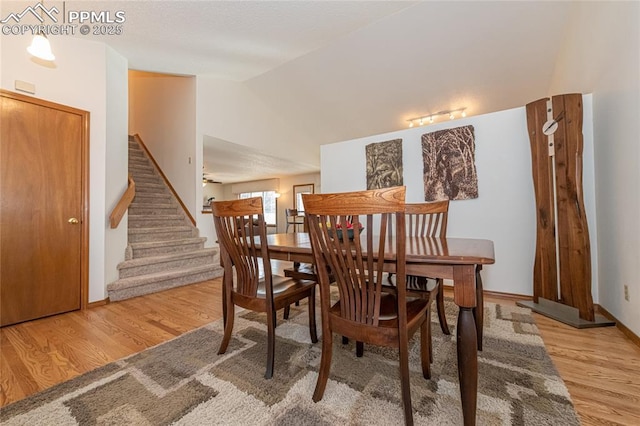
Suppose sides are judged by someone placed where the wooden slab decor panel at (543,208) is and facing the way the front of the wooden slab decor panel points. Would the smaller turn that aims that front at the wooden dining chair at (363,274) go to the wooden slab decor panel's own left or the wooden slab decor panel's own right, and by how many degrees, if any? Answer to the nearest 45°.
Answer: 0° — it already faces it

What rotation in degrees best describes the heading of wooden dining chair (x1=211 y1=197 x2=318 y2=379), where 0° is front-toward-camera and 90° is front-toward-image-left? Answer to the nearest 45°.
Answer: approximately 225°

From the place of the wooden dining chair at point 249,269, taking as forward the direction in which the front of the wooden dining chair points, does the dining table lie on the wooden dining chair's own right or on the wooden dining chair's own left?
on the wooden dining chair's own right

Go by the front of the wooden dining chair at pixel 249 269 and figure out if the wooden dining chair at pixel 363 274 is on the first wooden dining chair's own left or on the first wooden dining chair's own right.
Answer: on the first wooden dining chair's own right

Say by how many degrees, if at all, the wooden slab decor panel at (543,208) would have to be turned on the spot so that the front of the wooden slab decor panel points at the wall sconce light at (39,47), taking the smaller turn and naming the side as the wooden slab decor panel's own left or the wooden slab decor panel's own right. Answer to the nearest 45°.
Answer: approximately 45° to the wooden slab decor panel's own right

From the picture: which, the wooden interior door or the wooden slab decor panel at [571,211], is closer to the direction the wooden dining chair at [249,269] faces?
the wooden slab decor panel

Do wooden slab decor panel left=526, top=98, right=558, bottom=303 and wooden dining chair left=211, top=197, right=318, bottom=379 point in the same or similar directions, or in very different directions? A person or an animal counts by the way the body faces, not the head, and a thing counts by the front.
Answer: very different directions

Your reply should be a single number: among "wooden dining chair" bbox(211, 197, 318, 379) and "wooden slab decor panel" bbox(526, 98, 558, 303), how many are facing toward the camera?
1
